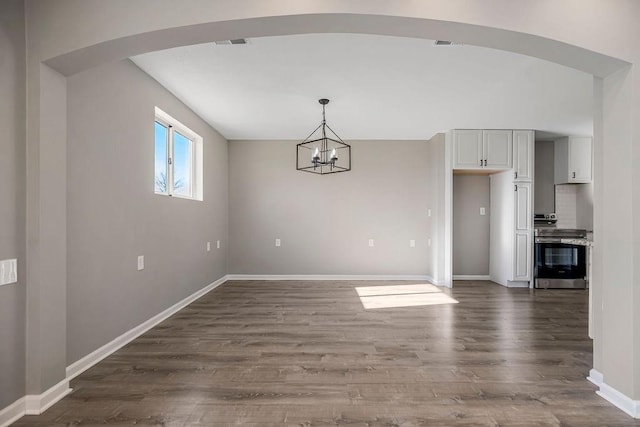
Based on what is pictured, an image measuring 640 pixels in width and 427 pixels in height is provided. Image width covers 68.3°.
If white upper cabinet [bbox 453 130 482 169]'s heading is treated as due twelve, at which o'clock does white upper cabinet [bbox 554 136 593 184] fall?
white upper cabinet [bbox 554 136 593 184] is roughly at 8 o'clock from white upper cabinet [bbox 453 130 482 169].

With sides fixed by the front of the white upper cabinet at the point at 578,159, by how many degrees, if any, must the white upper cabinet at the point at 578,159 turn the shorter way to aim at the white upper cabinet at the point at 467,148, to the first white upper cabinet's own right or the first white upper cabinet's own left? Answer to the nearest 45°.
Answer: approximately 90° to the first white upper cabinet's own right

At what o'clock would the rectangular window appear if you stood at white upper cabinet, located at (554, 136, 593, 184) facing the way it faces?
The rectangular window is roughly at 3 o'clock from the white upper cabinet.

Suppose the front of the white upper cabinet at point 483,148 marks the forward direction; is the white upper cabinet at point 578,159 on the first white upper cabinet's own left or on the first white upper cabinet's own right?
on the first white upper cabinet's own left

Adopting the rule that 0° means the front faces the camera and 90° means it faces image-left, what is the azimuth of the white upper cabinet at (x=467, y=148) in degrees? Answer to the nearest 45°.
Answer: approximately 0°
